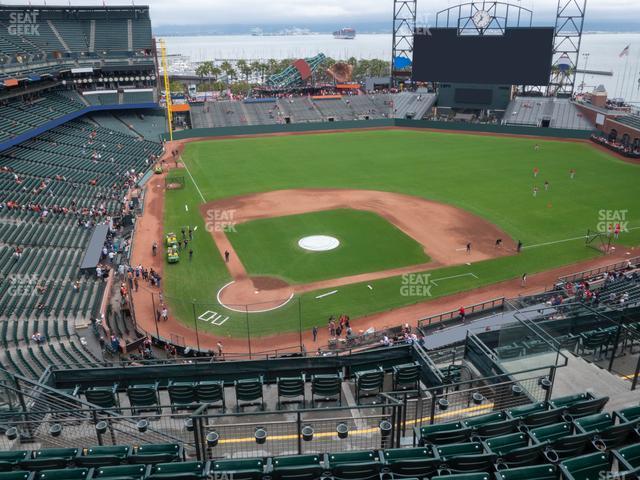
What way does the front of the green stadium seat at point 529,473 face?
away from the camera

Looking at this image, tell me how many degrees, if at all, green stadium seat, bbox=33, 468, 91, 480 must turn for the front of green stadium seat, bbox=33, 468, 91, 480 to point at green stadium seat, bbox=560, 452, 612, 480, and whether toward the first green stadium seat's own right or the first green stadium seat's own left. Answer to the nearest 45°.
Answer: approximately 135° to the first green stadium seat's own right

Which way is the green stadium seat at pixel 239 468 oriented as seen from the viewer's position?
away from the camera

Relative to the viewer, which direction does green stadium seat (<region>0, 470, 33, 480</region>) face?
away from the camera

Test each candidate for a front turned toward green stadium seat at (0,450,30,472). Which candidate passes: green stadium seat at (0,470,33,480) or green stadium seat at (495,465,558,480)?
green stadium seat at (0,470,33,480)

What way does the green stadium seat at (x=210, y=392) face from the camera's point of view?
away from the camera

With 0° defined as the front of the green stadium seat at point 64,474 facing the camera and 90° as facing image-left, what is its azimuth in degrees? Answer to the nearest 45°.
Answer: approximately 180°

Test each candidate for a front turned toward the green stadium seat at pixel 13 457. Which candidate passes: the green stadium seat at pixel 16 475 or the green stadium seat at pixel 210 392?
the green stadium seat at pixel 16 475

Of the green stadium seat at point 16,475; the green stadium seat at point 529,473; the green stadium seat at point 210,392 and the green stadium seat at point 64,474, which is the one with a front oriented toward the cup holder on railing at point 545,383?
the green stadium seat at point 529,473

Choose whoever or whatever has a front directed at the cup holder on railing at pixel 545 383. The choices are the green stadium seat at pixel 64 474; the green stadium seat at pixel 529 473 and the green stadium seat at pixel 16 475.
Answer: the green stadium seat at pixel 529 473

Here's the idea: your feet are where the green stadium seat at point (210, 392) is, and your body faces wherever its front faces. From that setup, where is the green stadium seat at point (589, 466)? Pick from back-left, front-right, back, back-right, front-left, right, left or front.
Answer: back-right

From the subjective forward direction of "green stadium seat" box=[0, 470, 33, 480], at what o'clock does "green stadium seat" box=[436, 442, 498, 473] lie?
"green stadium seat" box=[436, 442, 498, 473] is roughly at 4 o'clock from "green stadium seat" box=[0, 470, 33, 480].

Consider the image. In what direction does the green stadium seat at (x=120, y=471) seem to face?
away from the camera
